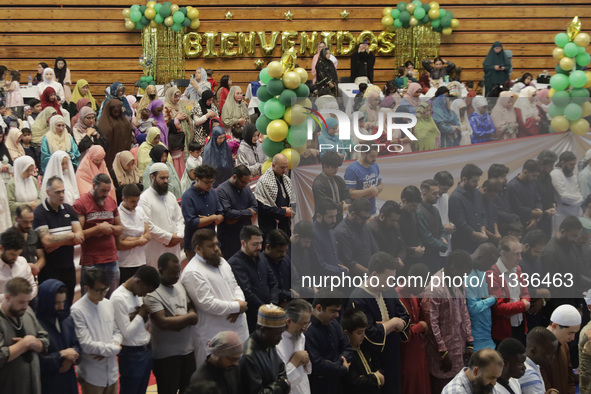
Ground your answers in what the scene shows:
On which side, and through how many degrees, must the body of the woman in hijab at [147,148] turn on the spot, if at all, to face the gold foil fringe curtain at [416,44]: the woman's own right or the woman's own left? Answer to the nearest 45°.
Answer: approximately 90° to the woman's own left

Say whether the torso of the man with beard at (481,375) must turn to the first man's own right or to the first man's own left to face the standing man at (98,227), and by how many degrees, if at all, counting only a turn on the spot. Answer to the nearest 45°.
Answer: approximately 135° to the first man's own right

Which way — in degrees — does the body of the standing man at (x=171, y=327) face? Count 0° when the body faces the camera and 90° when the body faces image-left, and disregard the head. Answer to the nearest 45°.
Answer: approximately 315°

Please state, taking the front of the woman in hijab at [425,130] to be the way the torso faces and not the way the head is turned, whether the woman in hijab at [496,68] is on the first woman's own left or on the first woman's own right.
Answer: on the first woman's own left

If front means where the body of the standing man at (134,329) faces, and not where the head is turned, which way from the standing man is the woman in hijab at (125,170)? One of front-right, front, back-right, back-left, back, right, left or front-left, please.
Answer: back-left

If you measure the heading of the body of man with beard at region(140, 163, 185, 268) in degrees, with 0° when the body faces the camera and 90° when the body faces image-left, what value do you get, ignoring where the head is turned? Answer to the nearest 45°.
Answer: approximately 315°

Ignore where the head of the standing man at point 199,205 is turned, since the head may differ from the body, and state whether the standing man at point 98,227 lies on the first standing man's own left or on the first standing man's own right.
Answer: on the first standing man's own right

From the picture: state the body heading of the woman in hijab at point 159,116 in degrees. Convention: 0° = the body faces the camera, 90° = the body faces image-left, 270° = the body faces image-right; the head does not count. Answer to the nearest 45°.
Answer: approximately 315°

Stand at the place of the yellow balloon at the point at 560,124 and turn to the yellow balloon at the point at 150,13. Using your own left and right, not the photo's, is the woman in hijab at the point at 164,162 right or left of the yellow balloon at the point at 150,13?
left

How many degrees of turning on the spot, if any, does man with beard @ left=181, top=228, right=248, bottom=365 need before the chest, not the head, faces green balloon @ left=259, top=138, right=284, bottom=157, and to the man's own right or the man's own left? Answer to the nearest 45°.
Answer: approximately 135° to the man's own left
